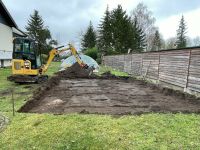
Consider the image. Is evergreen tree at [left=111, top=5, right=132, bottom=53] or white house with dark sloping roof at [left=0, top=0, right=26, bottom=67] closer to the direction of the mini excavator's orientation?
the evergreen tree

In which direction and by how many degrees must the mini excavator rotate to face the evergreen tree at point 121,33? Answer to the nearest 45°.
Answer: approximately 45° to its left

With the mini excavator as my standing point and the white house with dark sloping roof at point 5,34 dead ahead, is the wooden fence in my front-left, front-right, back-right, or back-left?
back-right

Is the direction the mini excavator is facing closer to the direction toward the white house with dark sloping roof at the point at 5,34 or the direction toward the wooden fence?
the wooden fence

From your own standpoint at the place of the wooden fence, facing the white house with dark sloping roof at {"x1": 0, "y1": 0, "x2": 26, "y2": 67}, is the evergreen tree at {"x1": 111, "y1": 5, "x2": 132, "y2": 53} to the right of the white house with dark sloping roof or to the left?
right

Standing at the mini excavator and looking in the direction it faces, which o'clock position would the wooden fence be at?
The wooden fence is roughly at 1 o'clock from the mini excavator.

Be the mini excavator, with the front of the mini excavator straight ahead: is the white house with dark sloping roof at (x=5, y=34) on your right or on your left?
on your left

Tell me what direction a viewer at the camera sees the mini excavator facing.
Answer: facing to the right of the viewer
